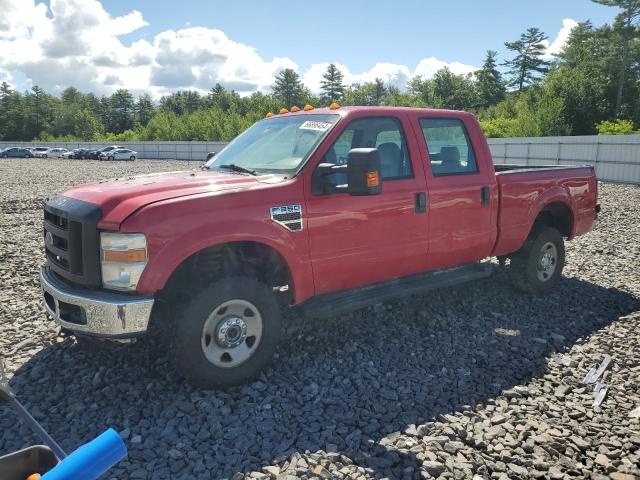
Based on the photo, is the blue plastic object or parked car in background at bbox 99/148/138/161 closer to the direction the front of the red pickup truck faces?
the blue plastic object

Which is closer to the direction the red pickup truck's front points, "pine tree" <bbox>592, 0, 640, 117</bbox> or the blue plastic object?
the blue plastic object

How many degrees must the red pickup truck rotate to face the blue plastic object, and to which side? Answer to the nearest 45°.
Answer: approximately 45° to its left

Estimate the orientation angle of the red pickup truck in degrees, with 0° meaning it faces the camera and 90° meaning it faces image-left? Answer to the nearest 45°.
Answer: approximately 45°

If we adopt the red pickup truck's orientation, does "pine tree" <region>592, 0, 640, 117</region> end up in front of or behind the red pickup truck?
behind

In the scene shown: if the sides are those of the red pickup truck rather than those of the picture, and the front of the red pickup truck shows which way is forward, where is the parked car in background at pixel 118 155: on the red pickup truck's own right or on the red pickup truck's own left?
on the red pickup truck's own right
